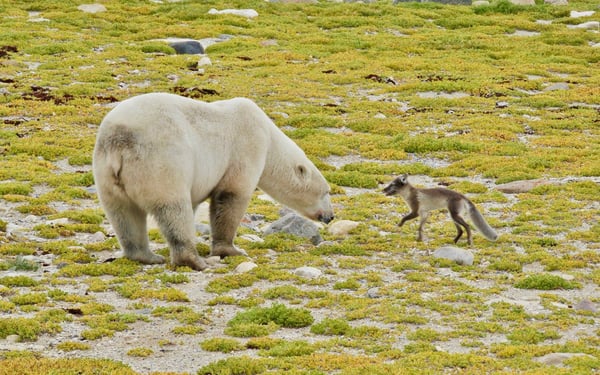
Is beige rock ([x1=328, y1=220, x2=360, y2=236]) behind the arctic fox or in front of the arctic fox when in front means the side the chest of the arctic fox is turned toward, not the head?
in front

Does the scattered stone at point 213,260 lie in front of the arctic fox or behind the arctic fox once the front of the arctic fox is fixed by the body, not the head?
in front

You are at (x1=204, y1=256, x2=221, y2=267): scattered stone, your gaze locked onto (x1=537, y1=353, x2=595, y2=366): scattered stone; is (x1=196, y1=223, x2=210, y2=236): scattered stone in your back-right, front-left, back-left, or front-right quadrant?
back-left

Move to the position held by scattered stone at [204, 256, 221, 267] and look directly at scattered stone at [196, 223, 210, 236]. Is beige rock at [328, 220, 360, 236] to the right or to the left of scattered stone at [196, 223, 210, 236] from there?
right

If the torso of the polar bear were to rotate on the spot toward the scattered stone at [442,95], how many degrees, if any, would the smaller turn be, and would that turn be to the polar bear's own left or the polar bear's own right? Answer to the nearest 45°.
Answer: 0° — it already faces it

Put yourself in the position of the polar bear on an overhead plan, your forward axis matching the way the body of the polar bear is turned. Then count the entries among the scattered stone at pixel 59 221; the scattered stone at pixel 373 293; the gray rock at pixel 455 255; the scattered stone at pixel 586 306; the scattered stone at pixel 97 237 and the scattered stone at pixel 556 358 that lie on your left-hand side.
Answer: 2

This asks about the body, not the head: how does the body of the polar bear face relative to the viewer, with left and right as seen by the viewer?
facing away from the viewer and to the right of the viewer

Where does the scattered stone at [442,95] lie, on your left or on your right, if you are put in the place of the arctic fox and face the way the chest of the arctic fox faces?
on your right

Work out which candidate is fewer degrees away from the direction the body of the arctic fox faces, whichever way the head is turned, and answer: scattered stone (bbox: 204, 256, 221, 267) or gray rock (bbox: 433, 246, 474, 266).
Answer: the scattered stone

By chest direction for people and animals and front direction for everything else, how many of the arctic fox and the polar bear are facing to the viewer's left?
1

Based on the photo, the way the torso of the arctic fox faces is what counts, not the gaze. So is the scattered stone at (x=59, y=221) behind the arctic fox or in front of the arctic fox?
in front

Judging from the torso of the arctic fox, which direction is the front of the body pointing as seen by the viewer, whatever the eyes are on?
to the viewer's left

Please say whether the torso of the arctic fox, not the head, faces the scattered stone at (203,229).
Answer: yes
